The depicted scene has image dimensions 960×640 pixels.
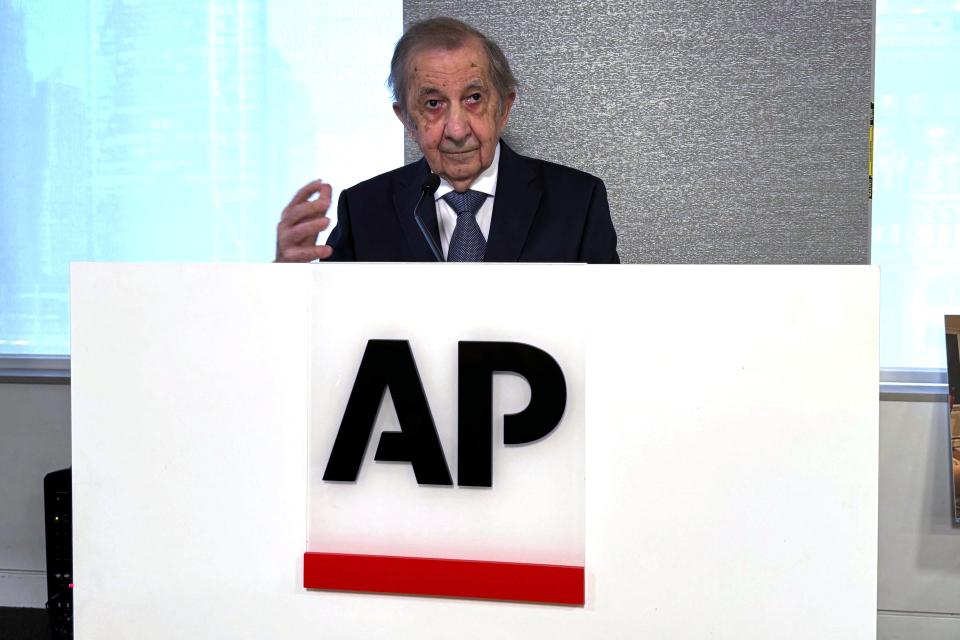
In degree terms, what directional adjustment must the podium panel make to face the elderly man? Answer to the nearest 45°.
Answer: approximately 180°

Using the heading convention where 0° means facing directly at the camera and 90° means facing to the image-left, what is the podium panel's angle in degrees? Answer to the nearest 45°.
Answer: approximately 0°

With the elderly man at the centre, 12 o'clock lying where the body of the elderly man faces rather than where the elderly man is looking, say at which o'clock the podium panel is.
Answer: The podium panel is roughly at 12 o'clock from the elderly man.

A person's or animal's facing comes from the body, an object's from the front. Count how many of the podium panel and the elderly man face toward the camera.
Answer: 2

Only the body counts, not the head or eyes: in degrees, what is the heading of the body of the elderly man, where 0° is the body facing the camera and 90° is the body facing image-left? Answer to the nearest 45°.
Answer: approximately 0°
